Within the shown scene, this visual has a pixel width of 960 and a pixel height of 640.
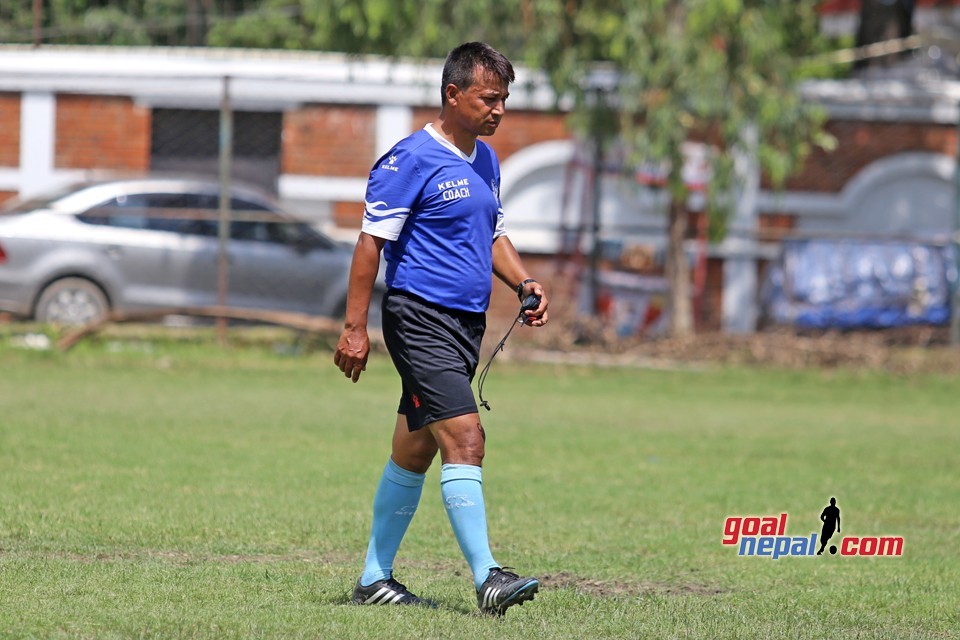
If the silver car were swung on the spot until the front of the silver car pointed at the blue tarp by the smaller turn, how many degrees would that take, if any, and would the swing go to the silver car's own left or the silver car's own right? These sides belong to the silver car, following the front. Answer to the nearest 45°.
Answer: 0° — it already faces it

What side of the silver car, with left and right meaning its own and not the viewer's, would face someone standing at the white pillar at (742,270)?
front

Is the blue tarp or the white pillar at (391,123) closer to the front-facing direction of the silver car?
the blue tarp

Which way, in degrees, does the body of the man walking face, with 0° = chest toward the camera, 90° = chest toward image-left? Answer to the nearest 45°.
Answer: approximately 315°

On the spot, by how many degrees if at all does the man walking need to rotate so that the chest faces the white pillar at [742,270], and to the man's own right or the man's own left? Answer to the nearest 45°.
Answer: approximately 135° to the man's own left

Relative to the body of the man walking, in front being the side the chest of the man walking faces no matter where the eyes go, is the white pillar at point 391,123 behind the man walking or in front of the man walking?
behind

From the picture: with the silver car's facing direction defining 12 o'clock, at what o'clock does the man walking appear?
The man walking is roughly at 3 o'clock from the silver car.

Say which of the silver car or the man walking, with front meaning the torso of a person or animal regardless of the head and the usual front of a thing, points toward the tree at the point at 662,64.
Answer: the silver car

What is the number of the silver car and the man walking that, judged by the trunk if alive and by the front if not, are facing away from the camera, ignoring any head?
0

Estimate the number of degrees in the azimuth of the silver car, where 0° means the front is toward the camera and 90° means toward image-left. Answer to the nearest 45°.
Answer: approximately 270°

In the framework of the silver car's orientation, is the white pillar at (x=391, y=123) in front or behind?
in front

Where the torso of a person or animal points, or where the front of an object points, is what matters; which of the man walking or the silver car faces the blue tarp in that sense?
the silver car
